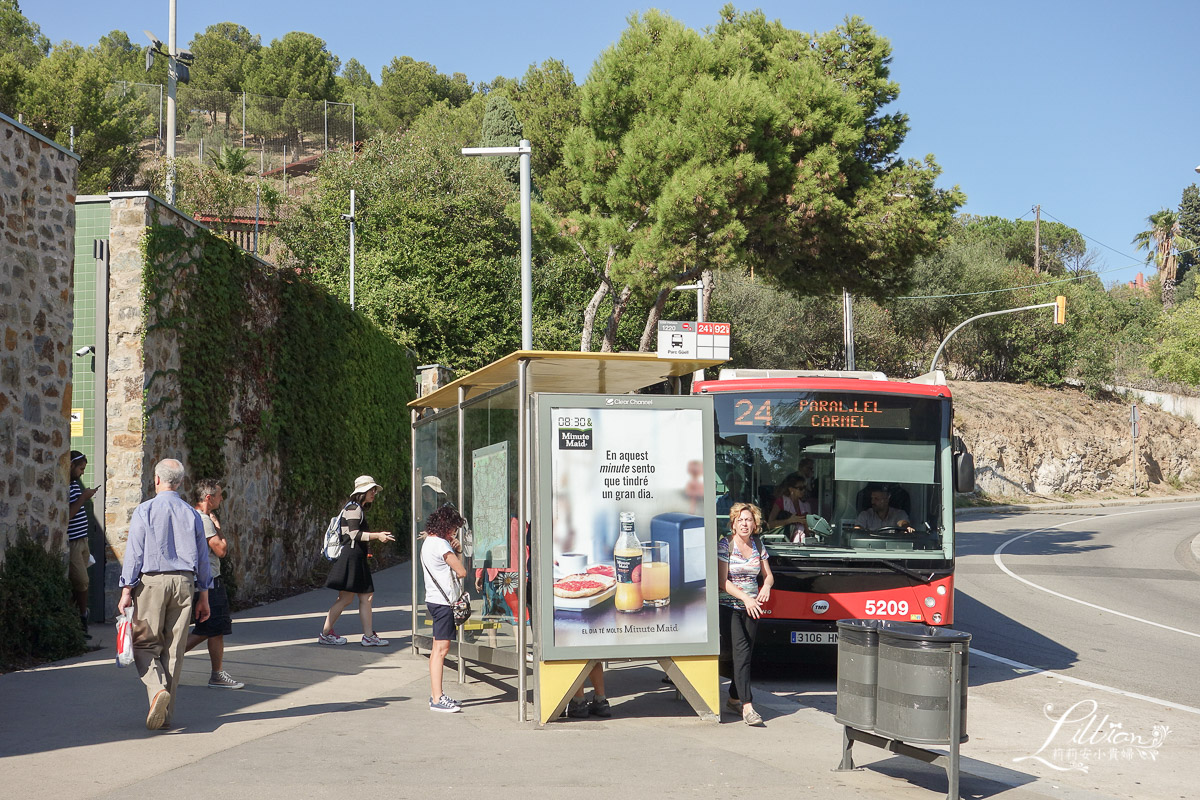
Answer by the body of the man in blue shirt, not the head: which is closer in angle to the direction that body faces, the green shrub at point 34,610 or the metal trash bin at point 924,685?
the green shrub

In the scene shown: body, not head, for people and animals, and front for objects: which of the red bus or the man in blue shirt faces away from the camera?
the man in blue shirt

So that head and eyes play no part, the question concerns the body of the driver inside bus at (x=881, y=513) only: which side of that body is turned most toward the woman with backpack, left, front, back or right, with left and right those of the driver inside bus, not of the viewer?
right

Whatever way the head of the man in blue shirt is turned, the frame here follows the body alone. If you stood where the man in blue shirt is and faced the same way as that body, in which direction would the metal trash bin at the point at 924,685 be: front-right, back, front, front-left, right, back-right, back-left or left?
back-right

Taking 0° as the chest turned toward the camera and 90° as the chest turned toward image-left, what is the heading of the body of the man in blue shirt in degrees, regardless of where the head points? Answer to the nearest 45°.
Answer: approximately 180°

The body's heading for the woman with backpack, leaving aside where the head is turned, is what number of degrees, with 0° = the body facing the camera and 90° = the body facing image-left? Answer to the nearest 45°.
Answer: approximately 270°

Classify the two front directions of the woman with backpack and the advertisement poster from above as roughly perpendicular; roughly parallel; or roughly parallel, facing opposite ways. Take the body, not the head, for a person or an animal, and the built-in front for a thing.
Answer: roughly perpendicular

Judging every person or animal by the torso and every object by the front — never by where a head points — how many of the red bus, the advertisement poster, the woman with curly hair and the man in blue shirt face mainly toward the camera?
2

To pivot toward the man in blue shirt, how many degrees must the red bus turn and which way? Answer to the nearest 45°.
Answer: approximately 45° to its right

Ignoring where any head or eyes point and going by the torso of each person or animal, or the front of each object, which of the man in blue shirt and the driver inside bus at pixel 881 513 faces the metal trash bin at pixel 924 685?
the driver inside bus

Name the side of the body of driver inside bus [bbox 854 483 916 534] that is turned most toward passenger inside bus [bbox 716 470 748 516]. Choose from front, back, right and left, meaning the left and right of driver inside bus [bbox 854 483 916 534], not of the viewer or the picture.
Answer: right
